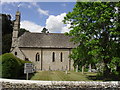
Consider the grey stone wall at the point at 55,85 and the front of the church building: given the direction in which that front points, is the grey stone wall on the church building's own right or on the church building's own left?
on the church building's own left
